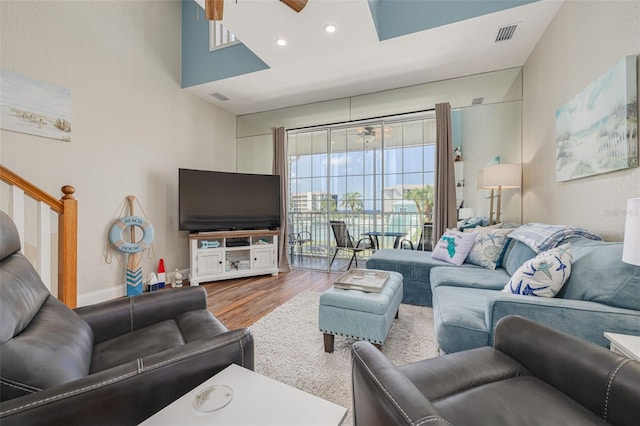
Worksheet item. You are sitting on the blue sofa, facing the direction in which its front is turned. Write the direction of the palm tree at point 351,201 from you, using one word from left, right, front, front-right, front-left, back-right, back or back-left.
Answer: front-right

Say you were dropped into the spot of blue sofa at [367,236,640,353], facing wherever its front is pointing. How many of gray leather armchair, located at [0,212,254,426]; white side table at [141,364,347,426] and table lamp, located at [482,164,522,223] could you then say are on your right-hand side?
1

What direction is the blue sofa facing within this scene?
to the viewer's left

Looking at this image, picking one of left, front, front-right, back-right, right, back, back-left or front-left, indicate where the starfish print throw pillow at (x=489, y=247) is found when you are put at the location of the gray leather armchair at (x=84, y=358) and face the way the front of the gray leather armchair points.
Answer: front

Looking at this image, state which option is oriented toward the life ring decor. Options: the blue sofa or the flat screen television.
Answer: the blue sofa

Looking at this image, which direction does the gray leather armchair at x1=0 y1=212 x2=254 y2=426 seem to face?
to the viewer's right

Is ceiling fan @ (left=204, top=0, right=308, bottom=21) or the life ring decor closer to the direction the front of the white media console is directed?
the ceiling fan

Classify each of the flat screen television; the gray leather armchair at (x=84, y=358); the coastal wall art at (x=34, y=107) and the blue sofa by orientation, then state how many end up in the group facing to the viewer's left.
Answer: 1

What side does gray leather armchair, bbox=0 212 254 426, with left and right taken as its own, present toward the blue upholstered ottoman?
front

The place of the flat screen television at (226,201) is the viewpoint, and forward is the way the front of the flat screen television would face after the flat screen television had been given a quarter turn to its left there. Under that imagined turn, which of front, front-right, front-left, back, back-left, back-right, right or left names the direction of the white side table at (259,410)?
back-right

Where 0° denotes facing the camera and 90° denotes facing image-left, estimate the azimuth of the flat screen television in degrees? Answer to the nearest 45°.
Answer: approximately 315°

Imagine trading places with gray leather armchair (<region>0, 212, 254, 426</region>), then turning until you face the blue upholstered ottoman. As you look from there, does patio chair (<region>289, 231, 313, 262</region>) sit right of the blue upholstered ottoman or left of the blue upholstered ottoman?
left

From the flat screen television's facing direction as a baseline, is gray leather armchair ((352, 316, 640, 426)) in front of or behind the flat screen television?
in front

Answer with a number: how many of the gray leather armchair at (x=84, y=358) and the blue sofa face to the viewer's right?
1
